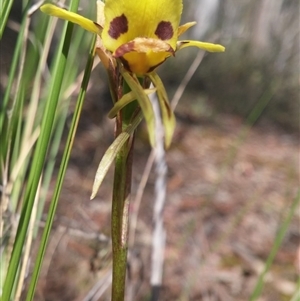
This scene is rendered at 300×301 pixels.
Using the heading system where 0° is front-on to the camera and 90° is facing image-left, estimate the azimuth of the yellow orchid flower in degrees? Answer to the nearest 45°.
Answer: approximately 0°
